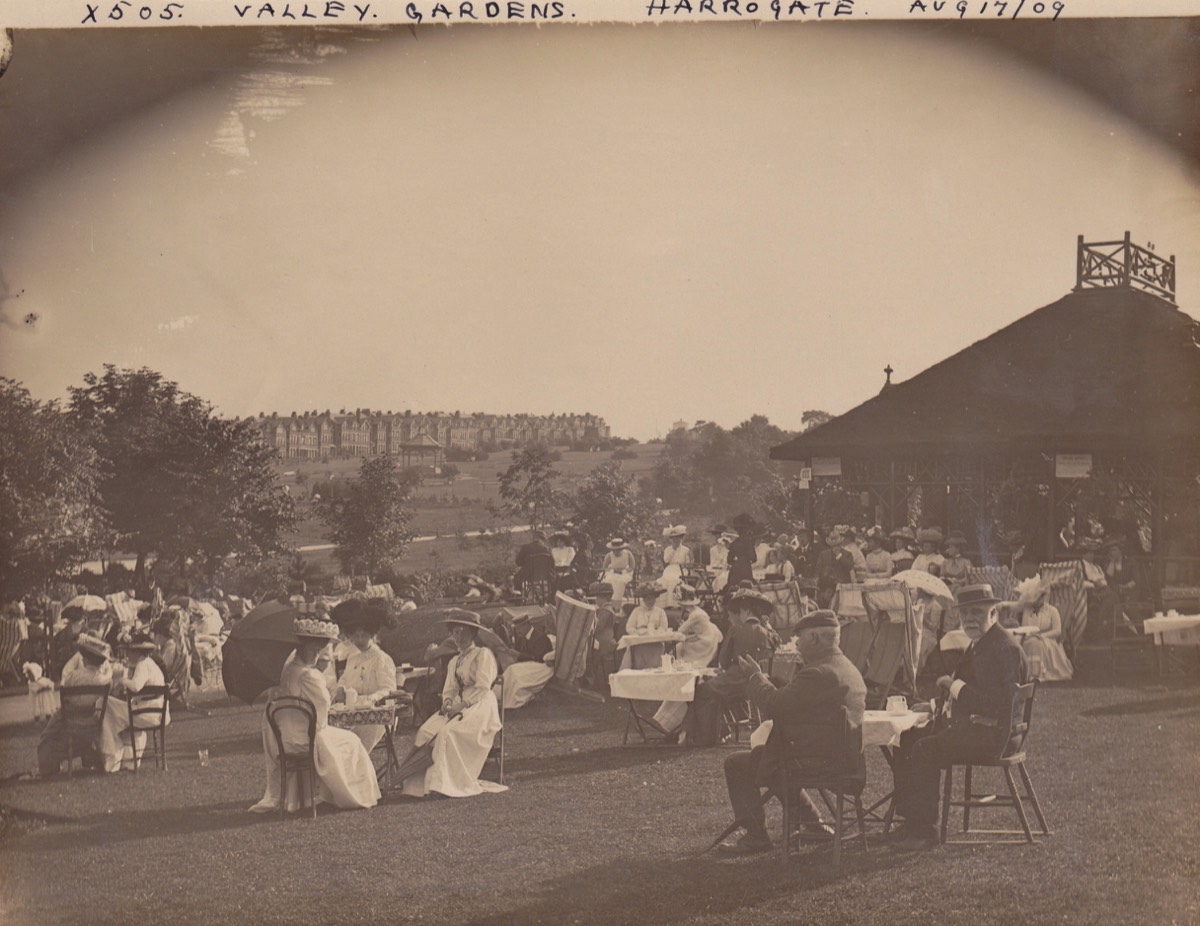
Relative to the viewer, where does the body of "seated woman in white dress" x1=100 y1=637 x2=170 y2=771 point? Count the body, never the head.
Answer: to the viewer's left

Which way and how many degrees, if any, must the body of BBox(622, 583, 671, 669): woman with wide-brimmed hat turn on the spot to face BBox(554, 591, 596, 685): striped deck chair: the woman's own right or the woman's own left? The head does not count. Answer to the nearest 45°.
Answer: approximately 135° to the woman's own right

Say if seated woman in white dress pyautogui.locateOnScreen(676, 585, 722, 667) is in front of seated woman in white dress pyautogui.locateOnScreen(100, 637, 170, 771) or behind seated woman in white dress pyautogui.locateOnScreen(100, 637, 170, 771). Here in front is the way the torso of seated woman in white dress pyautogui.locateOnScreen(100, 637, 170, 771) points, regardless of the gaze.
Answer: behind

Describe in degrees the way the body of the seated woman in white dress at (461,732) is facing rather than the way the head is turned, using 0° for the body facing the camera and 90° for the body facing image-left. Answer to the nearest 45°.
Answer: approximately 45°

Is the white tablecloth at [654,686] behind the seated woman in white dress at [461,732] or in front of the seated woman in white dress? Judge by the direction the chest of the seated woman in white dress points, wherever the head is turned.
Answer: behind

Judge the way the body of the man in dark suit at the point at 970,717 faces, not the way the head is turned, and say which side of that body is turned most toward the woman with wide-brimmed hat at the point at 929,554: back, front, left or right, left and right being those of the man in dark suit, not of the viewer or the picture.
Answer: right

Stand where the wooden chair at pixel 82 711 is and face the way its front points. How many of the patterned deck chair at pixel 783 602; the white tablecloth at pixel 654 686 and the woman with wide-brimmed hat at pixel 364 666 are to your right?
3

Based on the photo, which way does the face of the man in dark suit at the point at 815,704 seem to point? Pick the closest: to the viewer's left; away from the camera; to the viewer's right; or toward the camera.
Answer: to the viewer's left

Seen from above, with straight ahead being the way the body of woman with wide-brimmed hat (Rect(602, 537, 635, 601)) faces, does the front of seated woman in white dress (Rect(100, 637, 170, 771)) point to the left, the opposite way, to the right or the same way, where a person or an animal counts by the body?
to the right

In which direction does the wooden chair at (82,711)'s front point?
away from the camera

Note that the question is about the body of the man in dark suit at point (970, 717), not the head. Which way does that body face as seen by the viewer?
to the viewer's left
